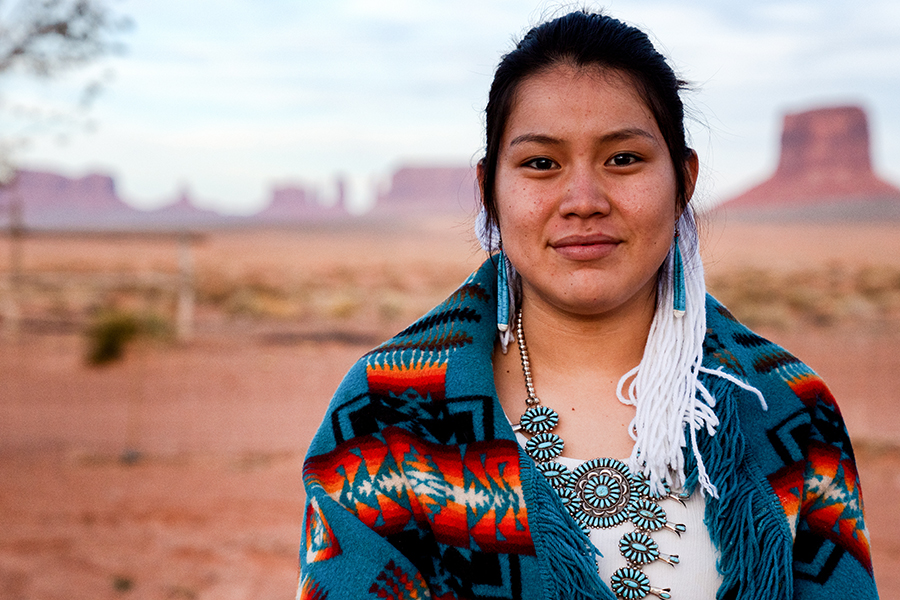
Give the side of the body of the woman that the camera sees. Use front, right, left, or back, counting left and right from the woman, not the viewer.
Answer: front

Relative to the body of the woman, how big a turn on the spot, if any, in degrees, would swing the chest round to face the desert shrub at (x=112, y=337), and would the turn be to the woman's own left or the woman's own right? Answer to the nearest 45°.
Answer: approximately 135° to the woman's own right
